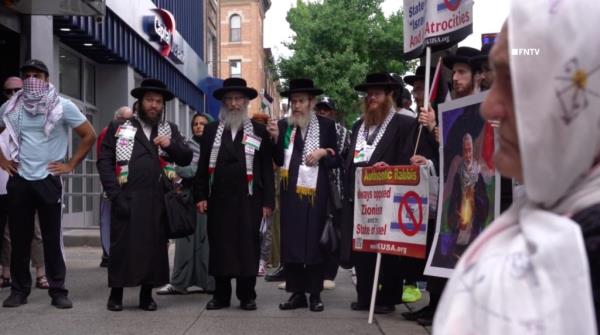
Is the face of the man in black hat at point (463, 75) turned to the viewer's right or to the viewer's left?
to the viewer's left

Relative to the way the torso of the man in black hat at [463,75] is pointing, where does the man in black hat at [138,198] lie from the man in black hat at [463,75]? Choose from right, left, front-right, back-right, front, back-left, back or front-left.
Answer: front-right

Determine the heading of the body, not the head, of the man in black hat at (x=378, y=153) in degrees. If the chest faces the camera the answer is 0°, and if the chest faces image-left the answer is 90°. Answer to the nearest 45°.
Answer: approximately 45°

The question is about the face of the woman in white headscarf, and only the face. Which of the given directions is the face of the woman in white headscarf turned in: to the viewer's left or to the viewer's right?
to the viewer's left

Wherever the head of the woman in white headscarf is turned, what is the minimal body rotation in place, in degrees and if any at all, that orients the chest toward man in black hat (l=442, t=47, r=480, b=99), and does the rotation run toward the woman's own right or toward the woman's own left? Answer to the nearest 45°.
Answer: approximately 90° to the woman's own right

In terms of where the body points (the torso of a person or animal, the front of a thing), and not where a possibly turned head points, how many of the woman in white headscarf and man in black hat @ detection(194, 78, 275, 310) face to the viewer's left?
1

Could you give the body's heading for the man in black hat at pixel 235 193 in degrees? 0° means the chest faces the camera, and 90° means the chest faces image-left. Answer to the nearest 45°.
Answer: approximately 0°

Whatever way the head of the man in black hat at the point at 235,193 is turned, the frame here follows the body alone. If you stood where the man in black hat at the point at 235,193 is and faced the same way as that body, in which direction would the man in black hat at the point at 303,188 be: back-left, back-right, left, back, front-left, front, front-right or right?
left

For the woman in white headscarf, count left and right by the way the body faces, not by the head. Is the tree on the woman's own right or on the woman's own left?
on the woman's own right

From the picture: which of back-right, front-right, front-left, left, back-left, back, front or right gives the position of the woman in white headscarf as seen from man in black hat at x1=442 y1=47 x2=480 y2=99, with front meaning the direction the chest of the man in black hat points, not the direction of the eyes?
front-left

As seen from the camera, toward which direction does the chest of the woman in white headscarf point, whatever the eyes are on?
to the viewer's left

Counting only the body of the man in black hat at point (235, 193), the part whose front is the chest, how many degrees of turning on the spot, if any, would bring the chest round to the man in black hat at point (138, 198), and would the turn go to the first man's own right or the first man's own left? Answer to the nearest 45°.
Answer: approximately 90° to the first man's own right
